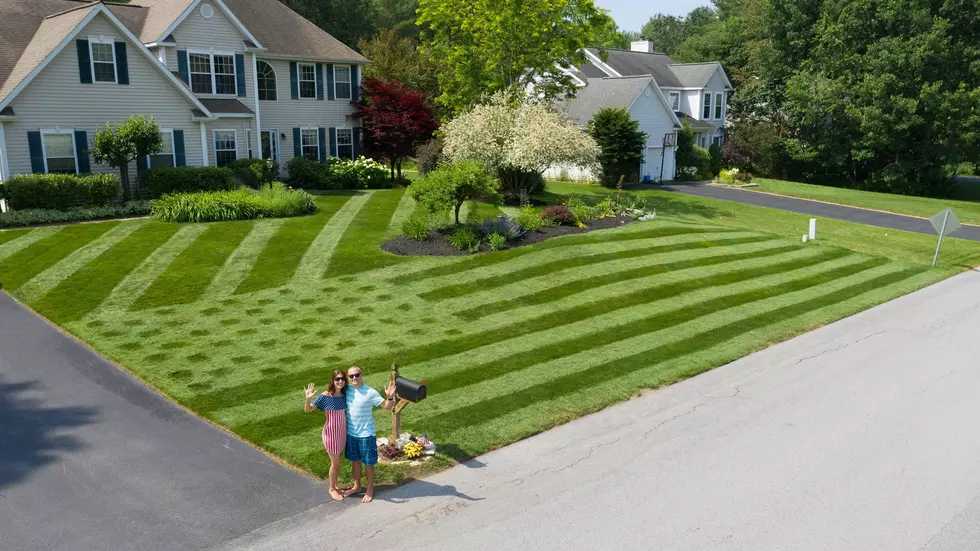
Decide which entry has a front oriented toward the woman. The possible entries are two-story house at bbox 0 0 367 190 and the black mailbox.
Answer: the two-story house

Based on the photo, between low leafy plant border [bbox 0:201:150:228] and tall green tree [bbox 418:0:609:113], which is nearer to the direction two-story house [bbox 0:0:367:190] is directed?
the low leafy plant border

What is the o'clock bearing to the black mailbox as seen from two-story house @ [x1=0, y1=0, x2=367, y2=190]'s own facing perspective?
The black mailbox is roughly at 12 o'clock from the two-story house.

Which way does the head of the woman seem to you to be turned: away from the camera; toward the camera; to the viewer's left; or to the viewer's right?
toward the camera

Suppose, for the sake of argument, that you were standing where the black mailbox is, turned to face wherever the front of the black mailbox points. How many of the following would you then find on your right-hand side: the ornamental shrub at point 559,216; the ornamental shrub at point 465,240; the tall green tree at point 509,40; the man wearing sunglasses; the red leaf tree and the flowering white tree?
1

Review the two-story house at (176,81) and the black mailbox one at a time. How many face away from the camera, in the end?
0

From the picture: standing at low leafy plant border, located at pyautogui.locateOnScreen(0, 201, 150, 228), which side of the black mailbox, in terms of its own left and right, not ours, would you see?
back

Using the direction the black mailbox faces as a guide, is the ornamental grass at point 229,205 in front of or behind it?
behind

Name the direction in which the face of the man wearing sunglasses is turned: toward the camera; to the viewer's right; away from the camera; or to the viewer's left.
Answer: toward the camera

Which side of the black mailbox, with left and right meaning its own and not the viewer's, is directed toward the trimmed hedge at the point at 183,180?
back

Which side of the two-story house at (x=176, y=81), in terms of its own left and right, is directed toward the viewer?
front

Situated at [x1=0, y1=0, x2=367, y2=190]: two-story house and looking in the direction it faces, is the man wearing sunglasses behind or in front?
in front

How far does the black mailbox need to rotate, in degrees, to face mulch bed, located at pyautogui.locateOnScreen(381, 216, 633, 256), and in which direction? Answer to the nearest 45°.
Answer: approximately 135° to its left

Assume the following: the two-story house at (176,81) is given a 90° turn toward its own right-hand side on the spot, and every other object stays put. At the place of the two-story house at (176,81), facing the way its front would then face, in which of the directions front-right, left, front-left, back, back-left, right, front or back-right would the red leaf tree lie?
back

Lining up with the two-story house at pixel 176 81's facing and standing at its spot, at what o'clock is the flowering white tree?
The flowering white tree is roughly at 10 o'clock from the two-story house.

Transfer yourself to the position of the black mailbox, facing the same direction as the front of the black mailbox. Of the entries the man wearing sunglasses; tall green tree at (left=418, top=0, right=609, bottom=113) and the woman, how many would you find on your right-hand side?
2
